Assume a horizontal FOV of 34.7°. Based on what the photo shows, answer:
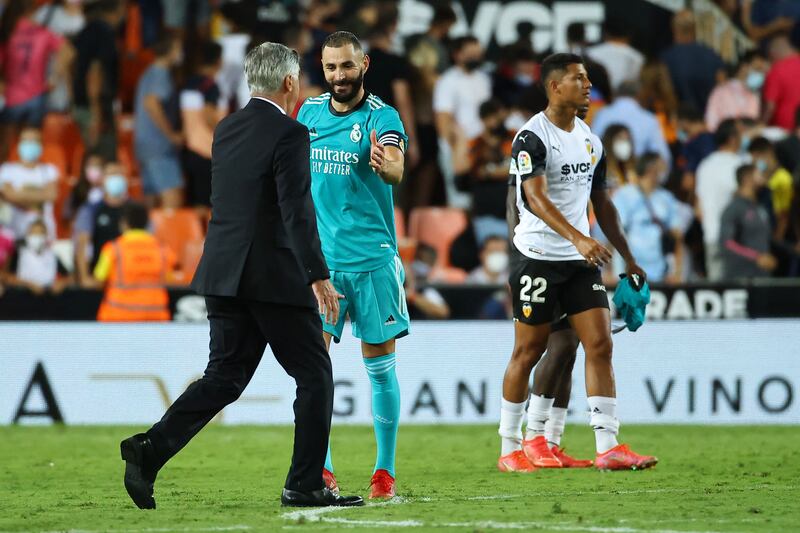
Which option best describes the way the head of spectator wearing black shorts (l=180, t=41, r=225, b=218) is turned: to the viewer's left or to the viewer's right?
to the viewer's right

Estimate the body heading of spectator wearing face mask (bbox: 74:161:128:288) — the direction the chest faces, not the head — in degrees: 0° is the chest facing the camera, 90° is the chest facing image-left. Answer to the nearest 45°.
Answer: approximately 0°

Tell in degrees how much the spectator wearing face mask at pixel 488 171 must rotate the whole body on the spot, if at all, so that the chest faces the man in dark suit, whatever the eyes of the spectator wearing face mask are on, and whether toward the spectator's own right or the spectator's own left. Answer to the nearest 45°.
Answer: approximately 45° to the spectator's own right

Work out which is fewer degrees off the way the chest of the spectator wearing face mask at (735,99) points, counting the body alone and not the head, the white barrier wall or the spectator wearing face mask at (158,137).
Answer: the white barrier wall

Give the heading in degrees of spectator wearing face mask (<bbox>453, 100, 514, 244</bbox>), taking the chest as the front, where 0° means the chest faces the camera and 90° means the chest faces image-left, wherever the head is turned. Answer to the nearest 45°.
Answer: approximately 315°

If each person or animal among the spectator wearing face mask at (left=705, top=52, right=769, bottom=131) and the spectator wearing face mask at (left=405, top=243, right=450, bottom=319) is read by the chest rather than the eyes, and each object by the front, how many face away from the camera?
0
